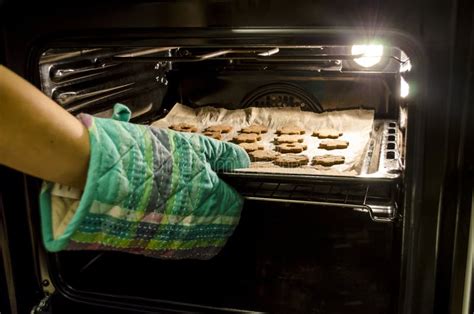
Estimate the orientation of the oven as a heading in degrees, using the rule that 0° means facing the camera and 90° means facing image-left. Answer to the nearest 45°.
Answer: approximately 0°
